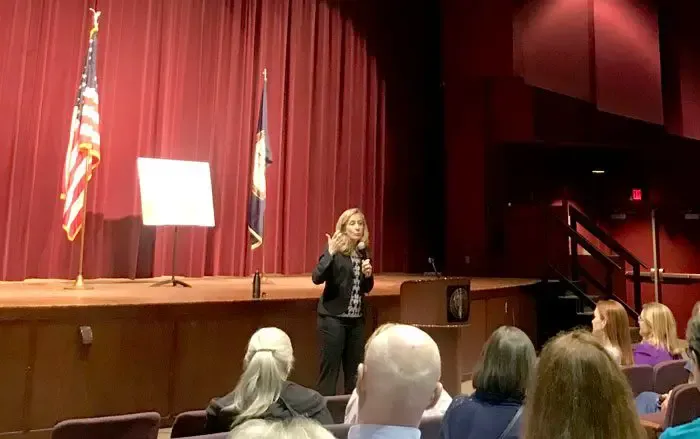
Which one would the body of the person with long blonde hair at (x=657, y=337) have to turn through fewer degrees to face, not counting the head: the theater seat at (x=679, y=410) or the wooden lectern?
the wooden lectern

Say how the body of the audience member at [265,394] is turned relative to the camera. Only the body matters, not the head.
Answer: away from the camera

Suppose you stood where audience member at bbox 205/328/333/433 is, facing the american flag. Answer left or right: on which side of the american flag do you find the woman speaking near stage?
right

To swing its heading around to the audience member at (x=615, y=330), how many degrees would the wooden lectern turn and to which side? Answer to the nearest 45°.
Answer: approximately 45° to its left

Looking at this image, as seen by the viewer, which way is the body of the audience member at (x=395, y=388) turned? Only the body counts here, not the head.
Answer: away from the camera

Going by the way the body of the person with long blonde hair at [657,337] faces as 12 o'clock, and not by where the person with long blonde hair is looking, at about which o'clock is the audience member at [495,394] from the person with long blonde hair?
The audience member is roughly at 8 o'clock from the person with long blonde hair.

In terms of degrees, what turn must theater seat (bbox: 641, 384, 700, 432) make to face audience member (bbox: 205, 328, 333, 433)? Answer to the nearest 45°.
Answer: approximately 90° to its left

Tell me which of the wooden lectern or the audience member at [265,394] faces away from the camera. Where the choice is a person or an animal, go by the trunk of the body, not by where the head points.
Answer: the audience member

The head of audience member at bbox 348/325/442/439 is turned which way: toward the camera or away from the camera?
away from the camera

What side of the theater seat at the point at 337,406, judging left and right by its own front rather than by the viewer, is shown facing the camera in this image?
back

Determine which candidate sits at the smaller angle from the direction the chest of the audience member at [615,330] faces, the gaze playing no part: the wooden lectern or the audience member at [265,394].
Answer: the wooden lectern
